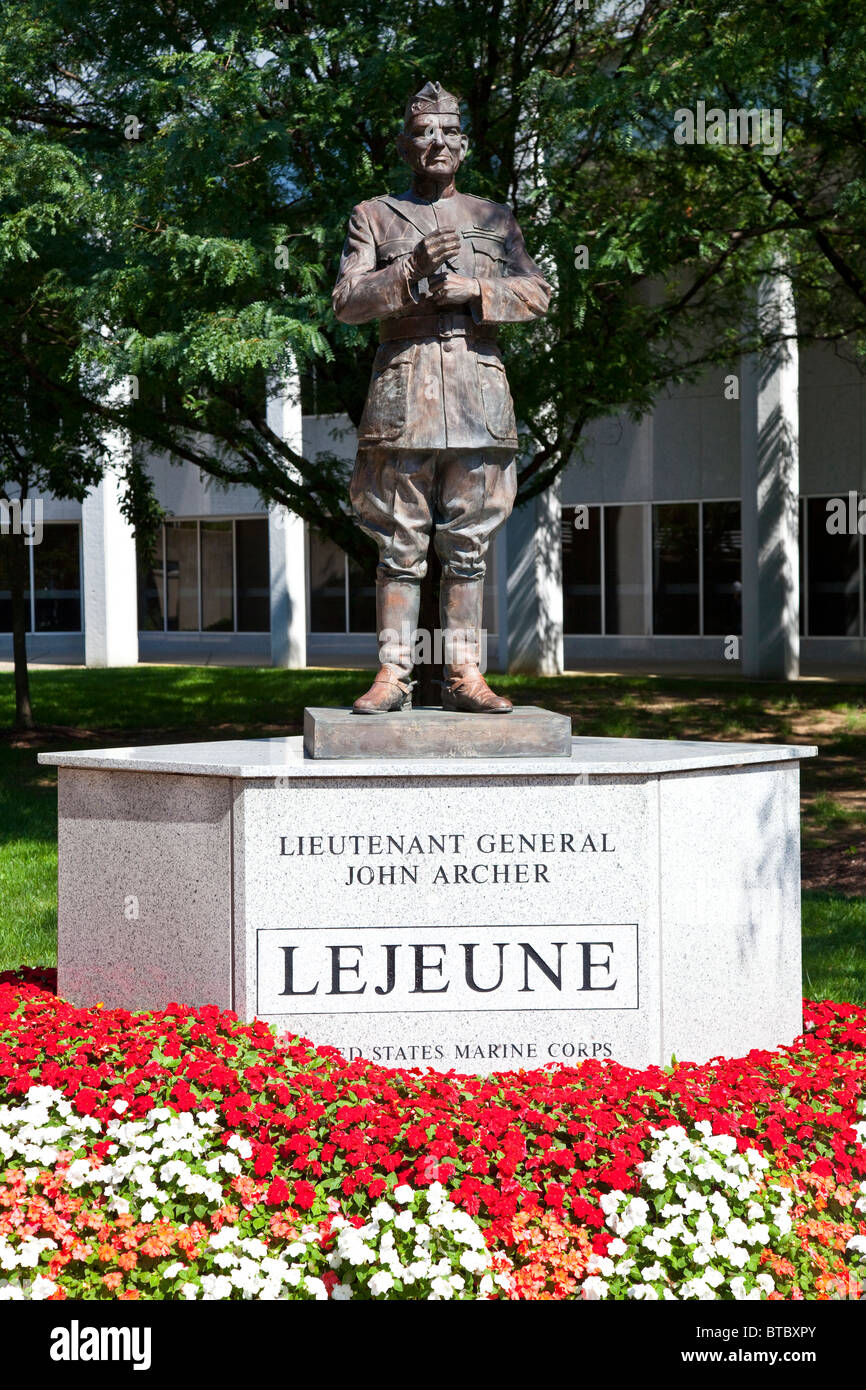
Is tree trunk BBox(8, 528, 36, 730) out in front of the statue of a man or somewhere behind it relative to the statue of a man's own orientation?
behind

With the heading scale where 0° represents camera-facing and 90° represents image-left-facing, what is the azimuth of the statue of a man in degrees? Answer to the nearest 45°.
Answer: approximately 0°

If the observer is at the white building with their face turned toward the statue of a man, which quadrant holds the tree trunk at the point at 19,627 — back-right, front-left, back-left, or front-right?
front-right

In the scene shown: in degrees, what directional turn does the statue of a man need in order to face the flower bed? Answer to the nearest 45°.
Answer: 0° — it already faces it

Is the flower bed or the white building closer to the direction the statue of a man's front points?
the flower bed

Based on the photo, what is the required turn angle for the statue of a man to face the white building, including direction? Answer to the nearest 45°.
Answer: approximately 180°
